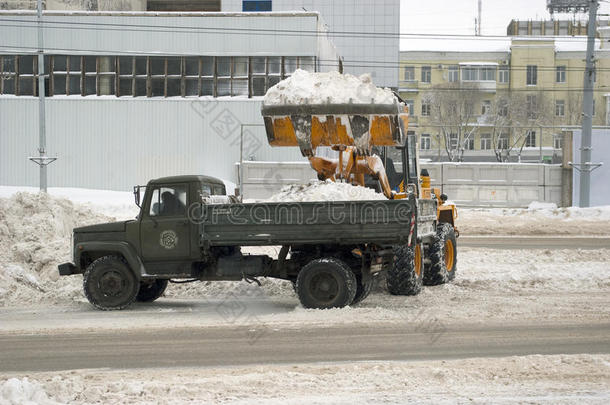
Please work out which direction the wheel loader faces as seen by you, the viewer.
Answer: facing the viewer and to the left of the viewer

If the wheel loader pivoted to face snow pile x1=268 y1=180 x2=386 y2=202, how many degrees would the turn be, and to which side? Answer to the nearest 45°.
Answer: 0° — it already faces it

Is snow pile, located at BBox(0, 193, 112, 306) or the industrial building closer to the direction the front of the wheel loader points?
the snow pile

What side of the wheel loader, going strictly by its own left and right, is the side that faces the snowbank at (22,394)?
front
